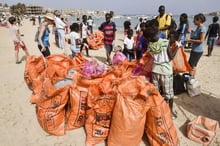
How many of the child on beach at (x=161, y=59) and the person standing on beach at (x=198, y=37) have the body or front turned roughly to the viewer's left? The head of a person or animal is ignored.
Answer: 1

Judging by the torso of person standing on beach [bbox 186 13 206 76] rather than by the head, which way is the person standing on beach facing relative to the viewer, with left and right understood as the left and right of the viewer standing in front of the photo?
facing to the left of the viewer

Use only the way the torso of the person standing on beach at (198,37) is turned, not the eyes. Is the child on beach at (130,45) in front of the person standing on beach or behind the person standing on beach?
in front

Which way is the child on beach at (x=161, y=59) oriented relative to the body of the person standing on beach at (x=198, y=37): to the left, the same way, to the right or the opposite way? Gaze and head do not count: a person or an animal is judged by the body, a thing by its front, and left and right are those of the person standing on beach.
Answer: to the right
